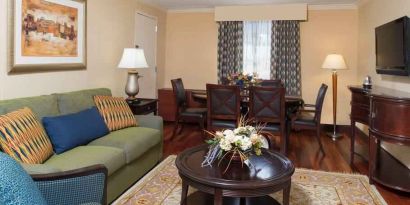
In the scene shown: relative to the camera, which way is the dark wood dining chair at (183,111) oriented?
to the viewer's right

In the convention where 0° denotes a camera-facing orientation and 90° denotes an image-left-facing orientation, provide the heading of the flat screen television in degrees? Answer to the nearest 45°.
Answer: approximately 45°

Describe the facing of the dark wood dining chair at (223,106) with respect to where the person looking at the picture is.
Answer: facing away from the viewer

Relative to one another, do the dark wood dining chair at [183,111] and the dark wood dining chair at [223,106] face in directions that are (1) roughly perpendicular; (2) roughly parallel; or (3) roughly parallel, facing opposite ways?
roughly perpendicular

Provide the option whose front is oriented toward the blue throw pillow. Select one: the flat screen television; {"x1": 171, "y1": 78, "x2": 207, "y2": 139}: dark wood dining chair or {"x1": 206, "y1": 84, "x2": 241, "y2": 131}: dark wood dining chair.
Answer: the flat screen television
